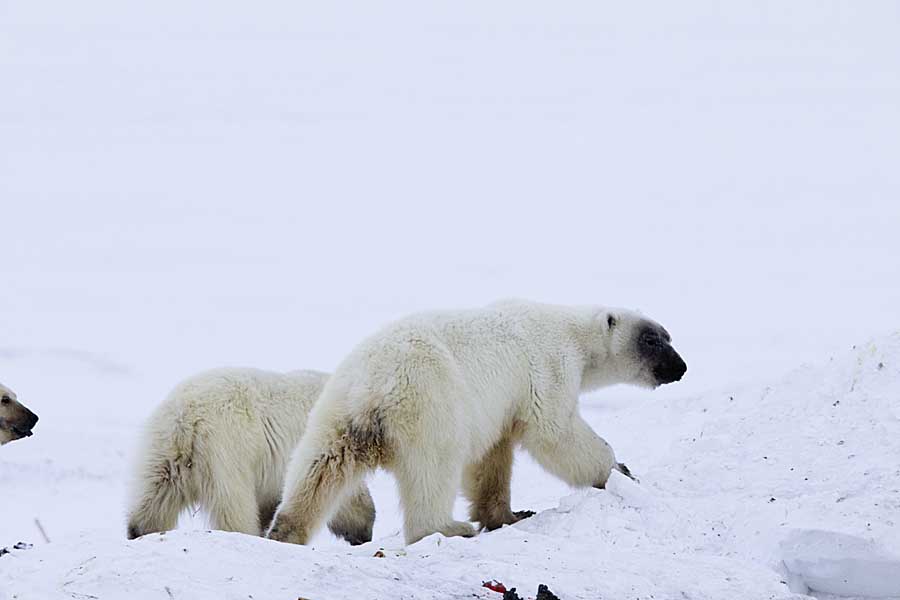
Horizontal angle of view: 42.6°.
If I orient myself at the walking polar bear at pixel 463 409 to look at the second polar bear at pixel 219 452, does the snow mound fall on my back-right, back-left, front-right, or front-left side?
back-left

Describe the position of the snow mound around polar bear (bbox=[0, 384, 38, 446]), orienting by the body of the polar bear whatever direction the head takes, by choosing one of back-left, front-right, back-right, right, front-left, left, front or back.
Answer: front-right

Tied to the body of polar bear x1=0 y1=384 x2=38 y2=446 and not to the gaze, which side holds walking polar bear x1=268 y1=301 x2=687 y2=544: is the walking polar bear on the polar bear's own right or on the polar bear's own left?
on the polar bear's own right

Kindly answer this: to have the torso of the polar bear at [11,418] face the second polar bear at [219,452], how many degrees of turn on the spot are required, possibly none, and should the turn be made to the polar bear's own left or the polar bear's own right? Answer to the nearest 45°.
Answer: approximately 45° to the polar bear's own right

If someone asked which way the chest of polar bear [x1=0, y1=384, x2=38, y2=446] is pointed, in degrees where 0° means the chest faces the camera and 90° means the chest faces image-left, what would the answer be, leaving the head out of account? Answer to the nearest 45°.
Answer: approximately 270°
